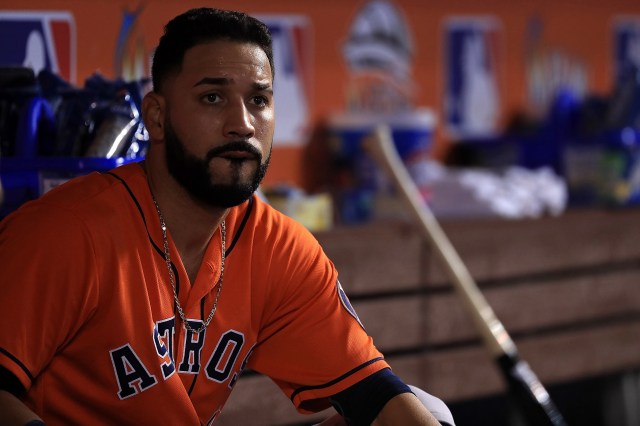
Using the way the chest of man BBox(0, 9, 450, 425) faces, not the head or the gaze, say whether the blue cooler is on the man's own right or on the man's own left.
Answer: on the man's own left

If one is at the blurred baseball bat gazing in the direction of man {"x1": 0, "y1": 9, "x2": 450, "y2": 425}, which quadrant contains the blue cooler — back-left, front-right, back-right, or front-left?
back-right

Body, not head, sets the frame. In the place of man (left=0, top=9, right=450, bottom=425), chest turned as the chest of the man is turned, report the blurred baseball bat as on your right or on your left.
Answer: on your left

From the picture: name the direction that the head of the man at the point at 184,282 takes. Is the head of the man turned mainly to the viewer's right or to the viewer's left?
to the viewer's right

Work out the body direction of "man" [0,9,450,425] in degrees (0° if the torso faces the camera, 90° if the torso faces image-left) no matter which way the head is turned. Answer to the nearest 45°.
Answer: approximately 315°
